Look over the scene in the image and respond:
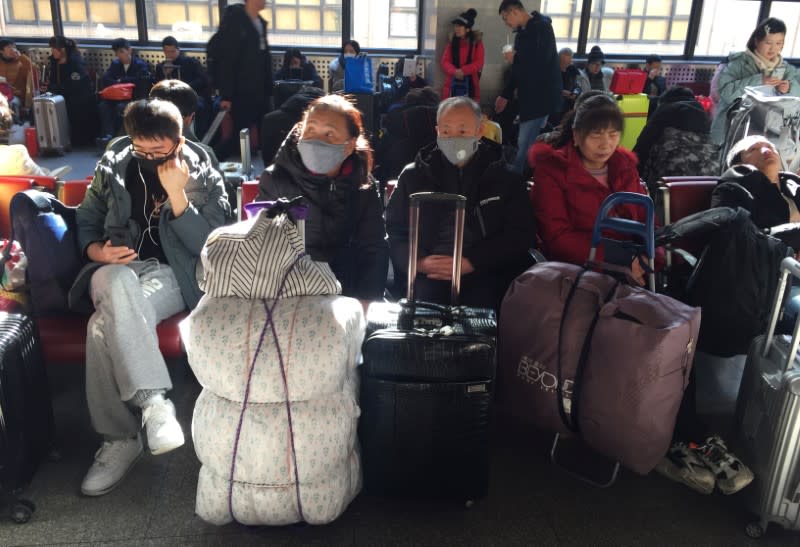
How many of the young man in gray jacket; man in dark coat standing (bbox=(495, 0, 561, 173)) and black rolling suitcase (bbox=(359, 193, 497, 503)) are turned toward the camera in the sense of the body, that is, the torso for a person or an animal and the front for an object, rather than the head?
2

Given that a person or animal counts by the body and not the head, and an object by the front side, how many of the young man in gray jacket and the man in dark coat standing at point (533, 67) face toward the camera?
1

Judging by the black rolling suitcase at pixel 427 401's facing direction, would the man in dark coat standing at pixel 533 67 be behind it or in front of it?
behind

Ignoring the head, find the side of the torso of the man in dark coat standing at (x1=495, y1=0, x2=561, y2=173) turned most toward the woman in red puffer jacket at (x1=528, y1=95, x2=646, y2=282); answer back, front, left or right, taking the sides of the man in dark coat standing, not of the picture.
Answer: left

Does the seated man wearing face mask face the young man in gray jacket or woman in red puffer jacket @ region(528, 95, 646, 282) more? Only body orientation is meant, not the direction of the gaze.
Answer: the young man in gray jacket

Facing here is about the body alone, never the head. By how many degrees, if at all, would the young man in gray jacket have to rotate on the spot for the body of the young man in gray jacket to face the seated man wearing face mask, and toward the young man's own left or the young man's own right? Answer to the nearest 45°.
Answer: approximately 90° to the young man's own left

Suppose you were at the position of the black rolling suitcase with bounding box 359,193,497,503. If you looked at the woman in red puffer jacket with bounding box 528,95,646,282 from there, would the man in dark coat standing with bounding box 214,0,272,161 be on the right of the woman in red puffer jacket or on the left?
left

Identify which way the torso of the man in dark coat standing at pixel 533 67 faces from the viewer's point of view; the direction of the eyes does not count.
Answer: to the viewer's left

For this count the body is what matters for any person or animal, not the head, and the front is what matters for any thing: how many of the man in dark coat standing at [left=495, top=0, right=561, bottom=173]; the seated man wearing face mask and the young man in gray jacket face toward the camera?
2

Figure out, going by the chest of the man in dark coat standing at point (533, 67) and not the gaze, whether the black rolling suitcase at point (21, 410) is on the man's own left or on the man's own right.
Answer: on the man's own left

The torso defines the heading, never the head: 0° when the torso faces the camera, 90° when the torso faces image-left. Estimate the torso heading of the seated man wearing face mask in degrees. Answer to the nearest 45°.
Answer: approximately 0°
